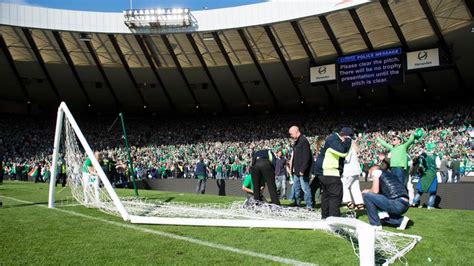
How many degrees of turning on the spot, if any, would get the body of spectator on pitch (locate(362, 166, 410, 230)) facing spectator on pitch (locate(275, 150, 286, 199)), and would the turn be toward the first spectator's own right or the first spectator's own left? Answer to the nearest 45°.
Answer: approximately 45° to the first spectator's own right

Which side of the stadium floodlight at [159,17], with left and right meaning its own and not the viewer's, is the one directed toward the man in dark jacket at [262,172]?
front

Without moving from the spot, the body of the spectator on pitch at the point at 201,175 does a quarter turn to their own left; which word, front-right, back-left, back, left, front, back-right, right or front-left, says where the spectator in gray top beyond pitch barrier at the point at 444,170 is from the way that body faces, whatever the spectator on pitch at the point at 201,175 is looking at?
back

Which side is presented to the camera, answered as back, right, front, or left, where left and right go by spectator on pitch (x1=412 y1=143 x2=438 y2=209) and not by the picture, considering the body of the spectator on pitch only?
back

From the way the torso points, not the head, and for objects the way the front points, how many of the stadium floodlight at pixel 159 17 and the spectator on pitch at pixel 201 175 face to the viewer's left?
0

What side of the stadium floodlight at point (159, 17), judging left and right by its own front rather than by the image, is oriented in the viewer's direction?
front

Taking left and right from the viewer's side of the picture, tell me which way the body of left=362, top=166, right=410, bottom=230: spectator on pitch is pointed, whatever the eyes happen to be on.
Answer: facing to the left of the viewer
